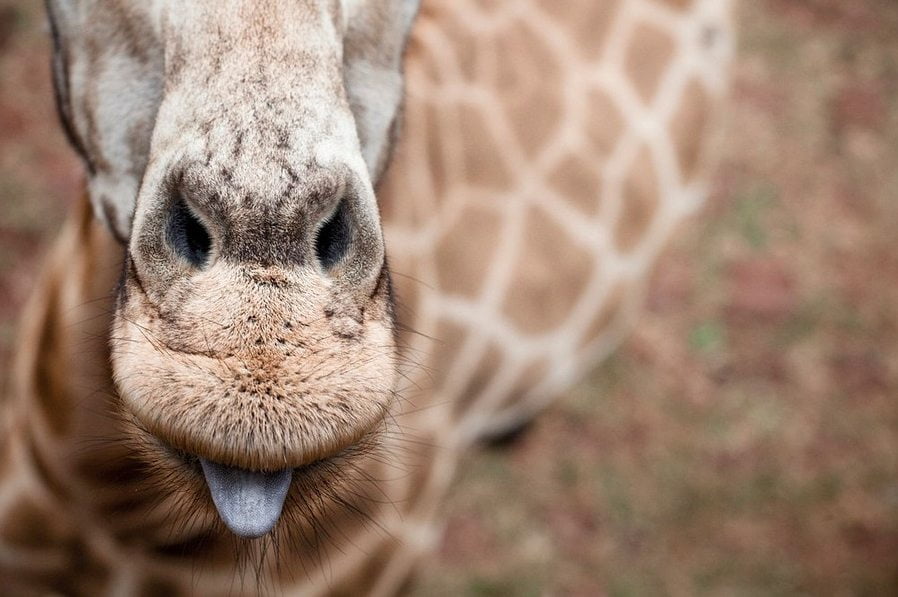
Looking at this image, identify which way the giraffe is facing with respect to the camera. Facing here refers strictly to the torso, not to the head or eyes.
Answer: toward the camera
